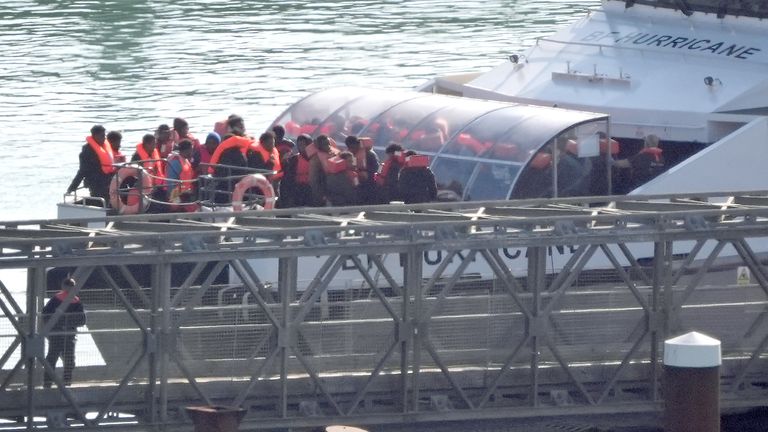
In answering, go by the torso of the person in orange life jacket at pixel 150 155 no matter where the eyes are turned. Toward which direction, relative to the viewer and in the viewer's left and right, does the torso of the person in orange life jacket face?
facing the viewer and to the right of the viewer

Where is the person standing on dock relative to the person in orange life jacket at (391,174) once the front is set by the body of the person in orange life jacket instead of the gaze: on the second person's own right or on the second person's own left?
on the second person's own right

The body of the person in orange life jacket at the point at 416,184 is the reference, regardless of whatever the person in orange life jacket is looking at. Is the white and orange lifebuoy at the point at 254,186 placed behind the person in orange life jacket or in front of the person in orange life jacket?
in front
